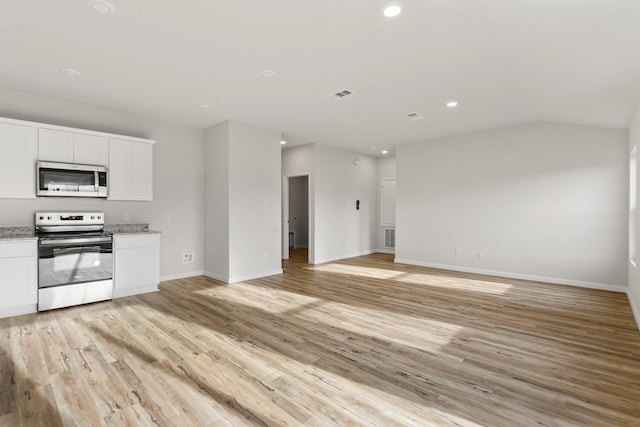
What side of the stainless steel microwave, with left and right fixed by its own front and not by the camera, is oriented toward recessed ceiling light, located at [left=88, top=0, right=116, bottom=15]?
front

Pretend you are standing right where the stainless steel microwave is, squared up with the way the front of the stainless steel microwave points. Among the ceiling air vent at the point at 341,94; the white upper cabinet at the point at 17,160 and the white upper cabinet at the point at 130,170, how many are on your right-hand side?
1

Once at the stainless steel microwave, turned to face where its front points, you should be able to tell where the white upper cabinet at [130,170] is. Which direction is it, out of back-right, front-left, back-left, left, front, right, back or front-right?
left

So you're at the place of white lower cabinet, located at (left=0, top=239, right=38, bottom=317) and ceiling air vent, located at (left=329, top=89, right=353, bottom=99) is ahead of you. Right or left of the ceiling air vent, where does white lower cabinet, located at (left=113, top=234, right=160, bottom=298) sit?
left

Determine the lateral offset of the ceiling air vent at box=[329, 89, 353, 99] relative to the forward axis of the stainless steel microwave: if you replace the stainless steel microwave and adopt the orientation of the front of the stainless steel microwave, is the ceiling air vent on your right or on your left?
on your left

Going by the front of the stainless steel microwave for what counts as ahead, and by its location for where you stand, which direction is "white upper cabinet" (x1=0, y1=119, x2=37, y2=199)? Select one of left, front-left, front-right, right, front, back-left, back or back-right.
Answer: right

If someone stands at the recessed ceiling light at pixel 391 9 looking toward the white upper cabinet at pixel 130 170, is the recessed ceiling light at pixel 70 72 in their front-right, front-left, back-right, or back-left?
front-left

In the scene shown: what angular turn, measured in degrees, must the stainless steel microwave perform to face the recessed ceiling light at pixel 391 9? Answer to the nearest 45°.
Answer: approximately 45° to its left

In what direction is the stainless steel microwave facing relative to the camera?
toward the camera
